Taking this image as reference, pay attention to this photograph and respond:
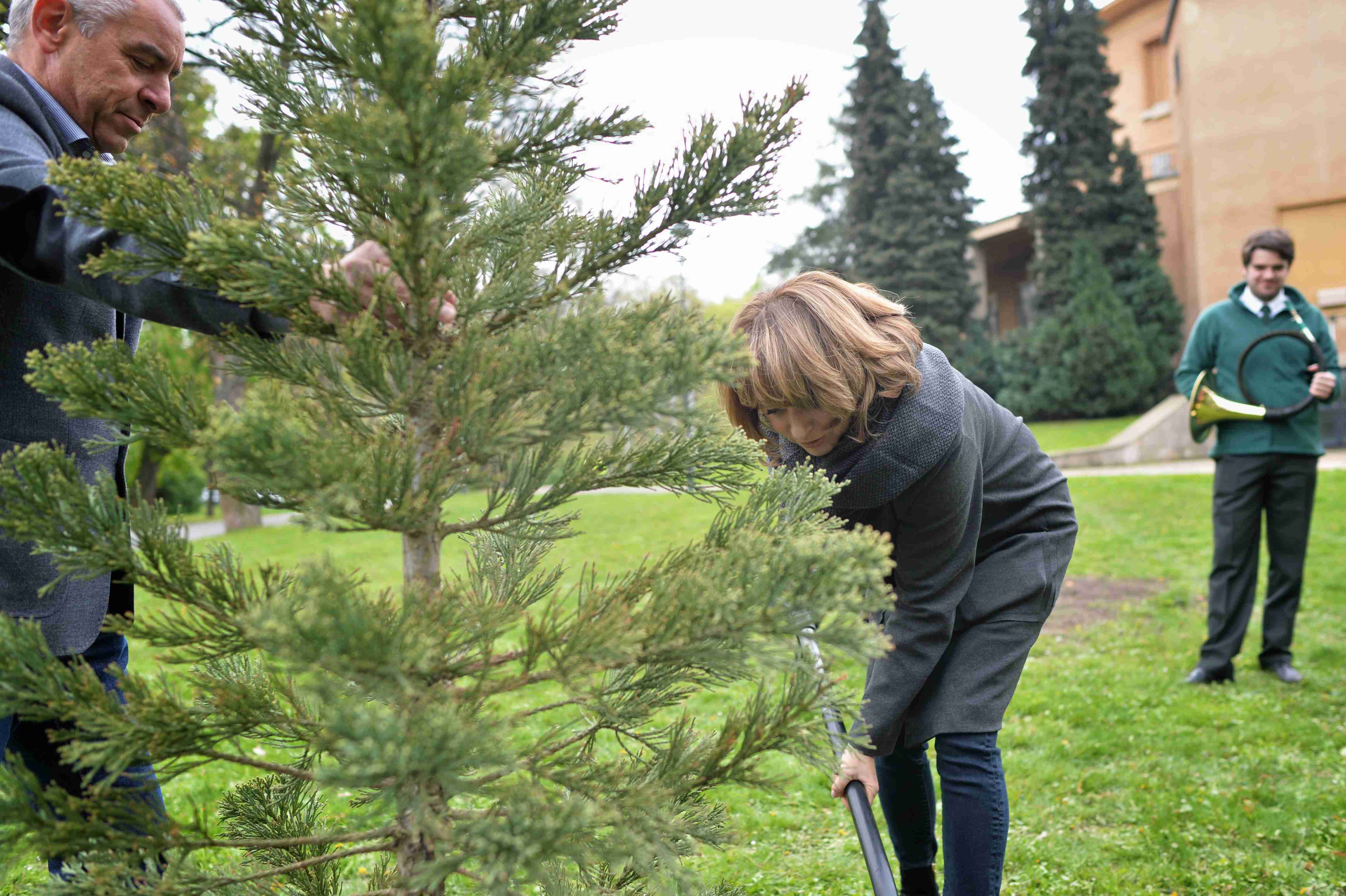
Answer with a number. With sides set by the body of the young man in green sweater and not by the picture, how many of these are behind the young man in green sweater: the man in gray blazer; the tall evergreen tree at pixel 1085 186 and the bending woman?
1

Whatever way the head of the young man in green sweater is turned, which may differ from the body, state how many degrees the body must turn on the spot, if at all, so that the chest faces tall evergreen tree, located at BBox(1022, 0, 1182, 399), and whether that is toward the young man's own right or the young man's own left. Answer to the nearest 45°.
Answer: approximately 180°

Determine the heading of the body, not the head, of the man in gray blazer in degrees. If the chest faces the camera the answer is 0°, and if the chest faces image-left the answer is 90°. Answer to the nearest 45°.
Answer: approximately 270°

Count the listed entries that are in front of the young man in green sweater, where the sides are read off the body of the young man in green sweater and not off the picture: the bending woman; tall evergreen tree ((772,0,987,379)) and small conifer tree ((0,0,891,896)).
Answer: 2

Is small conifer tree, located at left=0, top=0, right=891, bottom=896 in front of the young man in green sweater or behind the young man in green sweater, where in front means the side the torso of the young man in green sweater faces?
in front

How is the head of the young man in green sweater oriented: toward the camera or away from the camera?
toward the camera

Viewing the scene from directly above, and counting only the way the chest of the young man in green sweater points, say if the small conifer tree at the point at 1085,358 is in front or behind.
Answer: behind

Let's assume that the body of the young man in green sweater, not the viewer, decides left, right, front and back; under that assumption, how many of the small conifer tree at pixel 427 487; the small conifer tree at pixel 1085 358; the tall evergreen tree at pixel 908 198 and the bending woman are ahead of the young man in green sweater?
2

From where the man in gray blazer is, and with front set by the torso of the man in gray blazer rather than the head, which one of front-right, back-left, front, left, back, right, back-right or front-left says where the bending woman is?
front

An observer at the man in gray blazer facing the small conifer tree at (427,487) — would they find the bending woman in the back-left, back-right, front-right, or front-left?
front-left

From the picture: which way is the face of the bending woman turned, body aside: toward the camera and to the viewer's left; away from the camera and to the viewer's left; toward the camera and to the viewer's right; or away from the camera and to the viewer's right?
toward the camera and to the viewer's left

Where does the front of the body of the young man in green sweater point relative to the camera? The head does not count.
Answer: toward the camera

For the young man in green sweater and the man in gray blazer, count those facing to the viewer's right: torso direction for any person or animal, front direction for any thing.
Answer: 1
